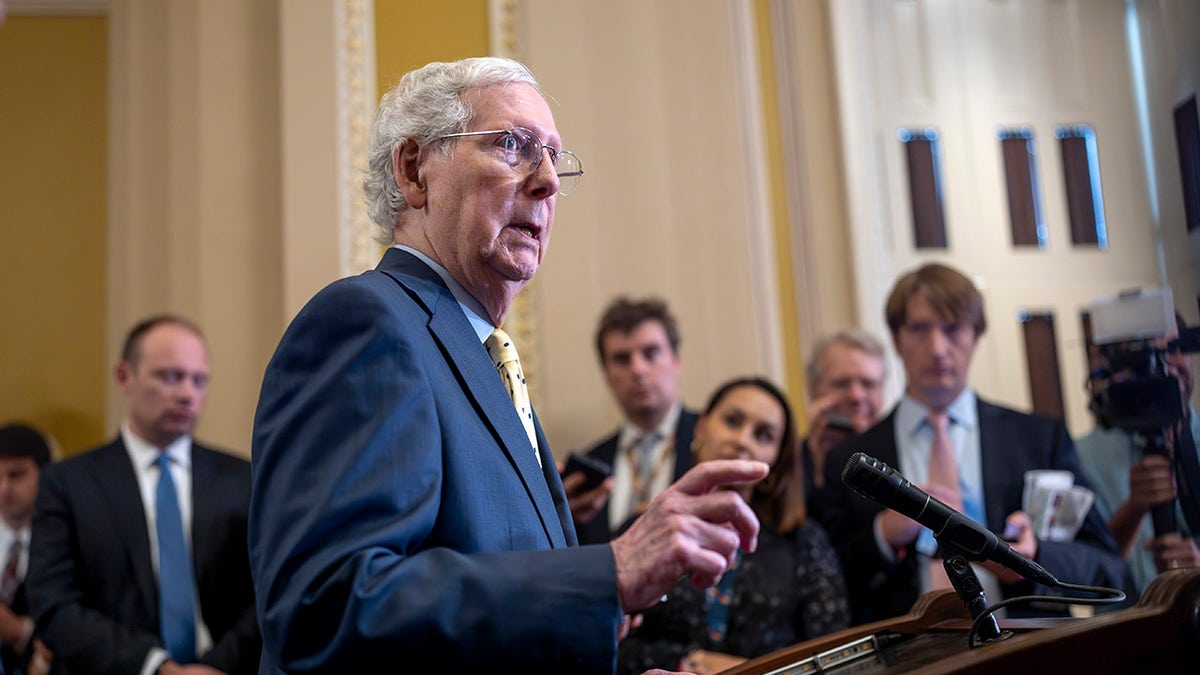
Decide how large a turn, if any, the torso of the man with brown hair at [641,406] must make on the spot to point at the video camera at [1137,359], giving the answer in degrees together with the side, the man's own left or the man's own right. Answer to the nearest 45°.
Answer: approximately 45° to the man's own left

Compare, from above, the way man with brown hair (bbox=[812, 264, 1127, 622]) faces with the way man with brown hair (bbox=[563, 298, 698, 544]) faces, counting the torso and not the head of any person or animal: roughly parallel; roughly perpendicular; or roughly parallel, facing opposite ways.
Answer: roughly parallel

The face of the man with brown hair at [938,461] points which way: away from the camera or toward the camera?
toward the camera

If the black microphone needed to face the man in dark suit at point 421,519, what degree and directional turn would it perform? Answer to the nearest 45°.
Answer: approximately 45° to its left

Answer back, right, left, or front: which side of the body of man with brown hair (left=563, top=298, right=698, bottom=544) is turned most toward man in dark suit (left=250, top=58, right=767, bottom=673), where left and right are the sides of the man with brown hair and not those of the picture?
front

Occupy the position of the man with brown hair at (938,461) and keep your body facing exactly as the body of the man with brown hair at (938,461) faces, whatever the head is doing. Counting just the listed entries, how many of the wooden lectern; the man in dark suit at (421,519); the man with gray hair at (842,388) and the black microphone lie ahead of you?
3

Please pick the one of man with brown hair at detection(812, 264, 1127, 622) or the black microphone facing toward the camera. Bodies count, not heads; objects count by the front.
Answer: the man with brown hair

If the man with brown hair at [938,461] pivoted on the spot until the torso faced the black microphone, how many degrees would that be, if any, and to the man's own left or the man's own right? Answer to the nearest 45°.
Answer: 0° — they already face it

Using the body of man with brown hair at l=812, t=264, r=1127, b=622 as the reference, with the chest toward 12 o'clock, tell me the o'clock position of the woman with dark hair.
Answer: The woman with dark hair is roughly at 2 o'clock from the man with brown hair.

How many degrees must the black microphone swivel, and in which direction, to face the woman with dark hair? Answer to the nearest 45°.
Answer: approximately 90° to its right

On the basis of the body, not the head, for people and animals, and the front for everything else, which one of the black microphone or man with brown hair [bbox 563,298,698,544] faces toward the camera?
the man with brown hair

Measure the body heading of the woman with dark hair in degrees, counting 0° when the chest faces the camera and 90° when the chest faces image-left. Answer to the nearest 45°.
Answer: approximately 45°

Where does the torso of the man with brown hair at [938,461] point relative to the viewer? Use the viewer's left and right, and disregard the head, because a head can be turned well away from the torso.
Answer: facing the viewer

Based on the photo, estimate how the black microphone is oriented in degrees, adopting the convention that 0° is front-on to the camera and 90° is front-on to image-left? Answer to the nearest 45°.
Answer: approximately 90°

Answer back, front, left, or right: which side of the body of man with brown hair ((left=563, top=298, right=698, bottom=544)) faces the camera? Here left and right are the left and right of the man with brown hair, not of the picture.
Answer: front
